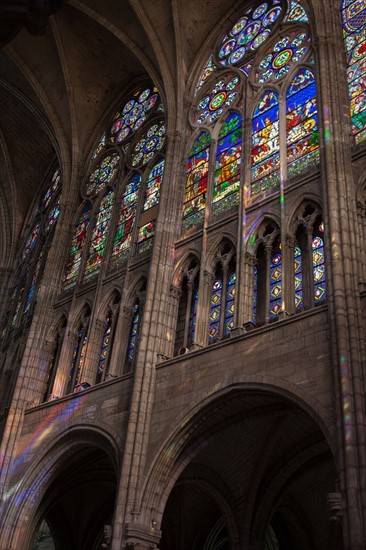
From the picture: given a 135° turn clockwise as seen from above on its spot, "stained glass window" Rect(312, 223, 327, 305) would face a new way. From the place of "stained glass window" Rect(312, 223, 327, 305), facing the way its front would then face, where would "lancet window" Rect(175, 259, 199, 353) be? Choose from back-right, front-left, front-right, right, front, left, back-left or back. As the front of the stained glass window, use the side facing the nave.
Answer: front-left

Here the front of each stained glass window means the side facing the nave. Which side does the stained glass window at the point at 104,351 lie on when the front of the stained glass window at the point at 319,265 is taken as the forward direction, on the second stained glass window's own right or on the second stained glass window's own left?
on the second stained glass window's own right

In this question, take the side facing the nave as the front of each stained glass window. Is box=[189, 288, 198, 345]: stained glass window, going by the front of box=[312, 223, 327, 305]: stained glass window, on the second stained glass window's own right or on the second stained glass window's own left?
on the second stained glass window's own right

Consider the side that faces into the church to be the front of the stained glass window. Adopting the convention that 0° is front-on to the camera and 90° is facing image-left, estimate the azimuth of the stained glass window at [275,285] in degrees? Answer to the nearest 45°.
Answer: approximately 45°

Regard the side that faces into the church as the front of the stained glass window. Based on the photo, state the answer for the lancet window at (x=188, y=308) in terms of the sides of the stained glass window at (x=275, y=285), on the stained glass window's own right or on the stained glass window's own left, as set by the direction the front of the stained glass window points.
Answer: on the stained glass window's own right

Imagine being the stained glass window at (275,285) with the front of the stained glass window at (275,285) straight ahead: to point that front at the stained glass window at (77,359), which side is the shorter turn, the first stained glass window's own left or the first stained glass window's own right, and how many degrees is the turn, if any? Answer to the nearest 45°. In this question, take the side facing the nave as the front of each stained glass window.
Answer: approximately 90° to the first stained glass window's own right

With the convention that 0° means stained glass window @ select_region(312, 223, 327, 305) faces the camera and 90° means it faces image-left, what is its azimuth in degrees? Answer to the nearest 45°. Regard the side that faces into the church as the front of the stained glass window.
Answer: approximately 45°

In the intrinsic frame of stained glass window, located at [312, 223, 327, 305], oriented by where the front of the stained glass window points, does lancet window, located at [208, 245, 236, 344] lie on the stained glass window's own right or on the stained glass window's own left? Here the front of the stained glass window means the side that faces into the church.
on the stained glass window's own right

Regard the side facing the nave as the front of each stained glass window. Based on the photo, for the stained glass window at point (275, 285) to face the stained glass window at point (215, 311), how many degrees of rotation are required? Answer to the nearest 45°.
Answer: approximately 90° to its right

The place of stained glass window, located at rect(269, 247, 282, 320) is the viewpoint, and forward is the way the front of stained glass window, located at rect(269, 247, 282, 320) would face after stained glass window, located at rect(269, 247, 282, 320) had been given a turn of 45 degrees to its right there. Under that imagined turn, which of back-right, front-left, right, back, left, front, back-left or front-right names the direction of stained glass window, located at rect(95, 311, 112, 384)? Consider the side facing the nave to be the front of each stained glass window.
front-right
